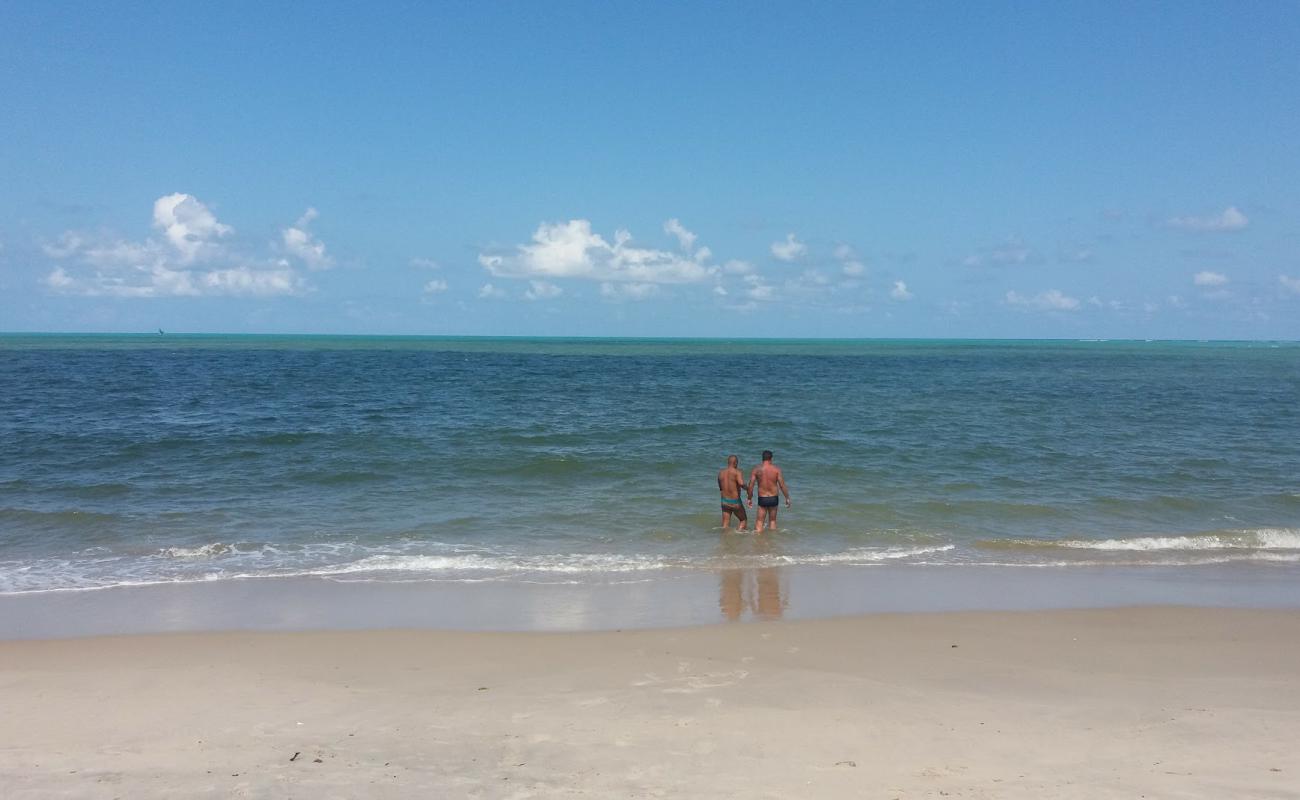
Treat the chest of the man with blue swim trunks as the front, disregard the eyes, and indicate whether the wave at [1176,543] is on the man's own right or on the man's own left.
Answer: on the man's own right

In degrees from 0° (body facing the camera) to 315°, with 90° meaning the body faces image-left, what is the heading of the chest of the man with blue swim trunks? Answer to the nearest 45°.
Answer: approximately 180°
